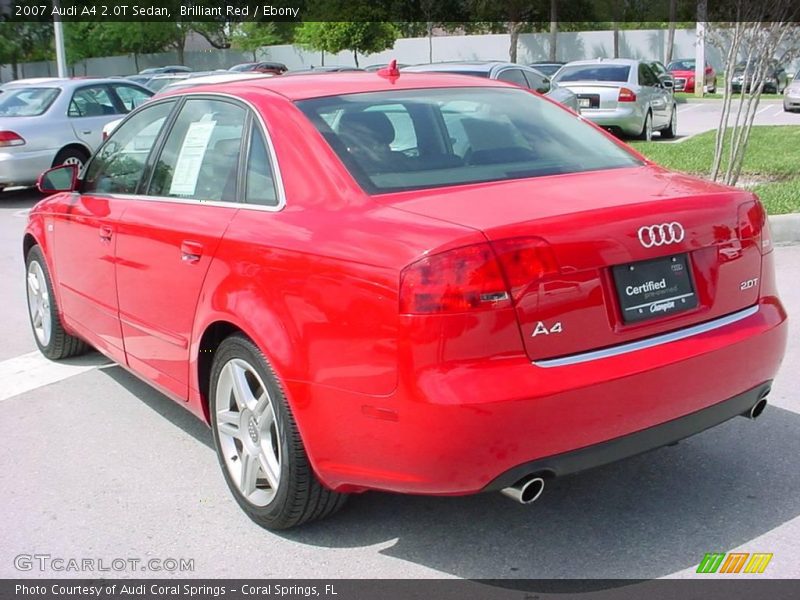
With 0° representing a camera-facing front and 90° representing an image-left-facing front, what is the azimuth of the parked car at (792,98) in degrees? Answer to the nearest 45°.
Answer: approximately 45°

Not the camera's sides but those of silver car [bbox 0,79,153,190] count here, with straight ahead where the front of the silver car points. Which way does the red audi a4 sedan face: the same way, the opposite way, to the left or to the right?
to the left

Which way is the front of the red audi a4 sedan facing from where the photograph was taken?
facing away from the viewer and to the left of the viewer

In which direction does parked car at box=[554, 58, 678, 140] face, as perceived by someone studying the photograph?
facing away from the viewer and to the right of the viewer

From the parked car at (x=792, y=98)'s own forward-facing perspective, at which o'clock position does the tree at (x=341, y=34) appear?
The tree is roughly at 3 o'clock from the parked car.

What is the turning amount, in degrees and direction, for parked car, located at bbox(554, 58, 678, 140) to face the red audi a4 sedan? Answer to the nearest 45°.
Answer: approximately 135° to its right

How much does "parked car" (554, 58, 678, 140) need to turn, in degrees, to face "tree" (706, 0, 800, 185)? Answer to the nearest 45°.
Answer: approximately 135° to its right

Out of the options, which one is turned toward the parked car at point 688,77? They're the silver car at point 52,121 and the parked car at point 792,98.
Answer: the silver car
